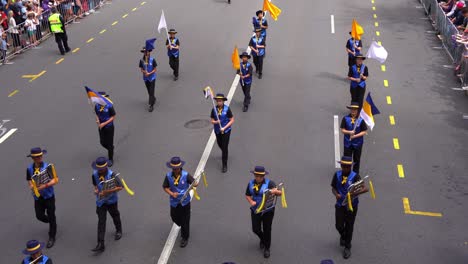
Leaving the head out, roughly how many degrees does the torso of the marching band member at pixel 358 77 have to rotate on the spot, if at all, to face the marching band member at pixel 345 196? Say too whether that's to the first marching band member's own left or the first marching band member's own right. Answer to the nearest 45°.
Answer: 0° — they already face them

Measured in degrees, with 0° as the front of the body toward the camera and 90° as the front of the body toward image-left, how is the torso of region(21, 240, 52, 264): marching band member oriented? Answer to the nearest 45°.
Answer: approximately 0°

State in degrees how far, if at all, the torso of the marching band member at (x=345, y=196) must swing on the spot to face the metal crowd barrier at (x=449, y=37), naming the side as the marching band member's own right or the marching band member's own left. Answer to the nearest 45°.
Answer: approximately 180°

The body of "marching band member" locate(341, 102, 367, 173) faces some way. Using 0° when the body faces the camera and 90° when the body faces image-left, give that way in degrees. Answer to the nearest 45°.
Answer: approximately 0°

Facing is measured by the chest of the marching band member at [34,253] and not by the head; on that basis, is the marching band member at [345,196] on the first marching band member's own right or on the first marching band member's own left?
on the first marching band member's own left

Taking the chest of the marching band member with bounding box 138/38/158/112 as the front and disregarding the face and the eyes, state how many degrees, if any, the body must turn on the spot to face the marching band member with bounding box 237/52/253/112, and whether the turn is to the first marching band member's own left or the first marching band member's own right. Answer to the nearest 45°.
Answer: approximately 90° to the first marching band member's own left

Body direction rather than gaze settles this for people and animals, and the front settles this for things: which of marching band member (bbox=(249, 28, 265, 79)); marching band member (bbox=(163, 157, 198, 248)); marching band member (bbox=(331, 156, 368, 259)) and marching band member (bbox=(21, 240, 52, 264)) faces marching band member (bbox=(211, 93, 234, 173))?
marching band member (bbox=(249, 28, 265, 79))

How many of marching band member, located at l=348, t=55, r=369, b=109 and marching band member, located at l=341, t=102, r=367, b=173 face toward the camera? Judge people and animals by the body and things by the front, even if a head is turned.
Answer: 2

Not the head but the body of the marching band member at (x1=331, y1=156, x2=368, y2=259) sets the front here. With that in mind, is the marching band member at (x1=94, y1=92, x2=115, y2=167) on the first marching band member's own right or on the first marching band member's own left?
on the first marching band member's own right

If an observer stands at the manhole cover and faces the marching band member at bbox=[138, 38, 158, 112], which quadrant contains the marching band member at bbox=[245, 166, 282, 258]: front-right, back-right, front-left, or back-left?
back-left
